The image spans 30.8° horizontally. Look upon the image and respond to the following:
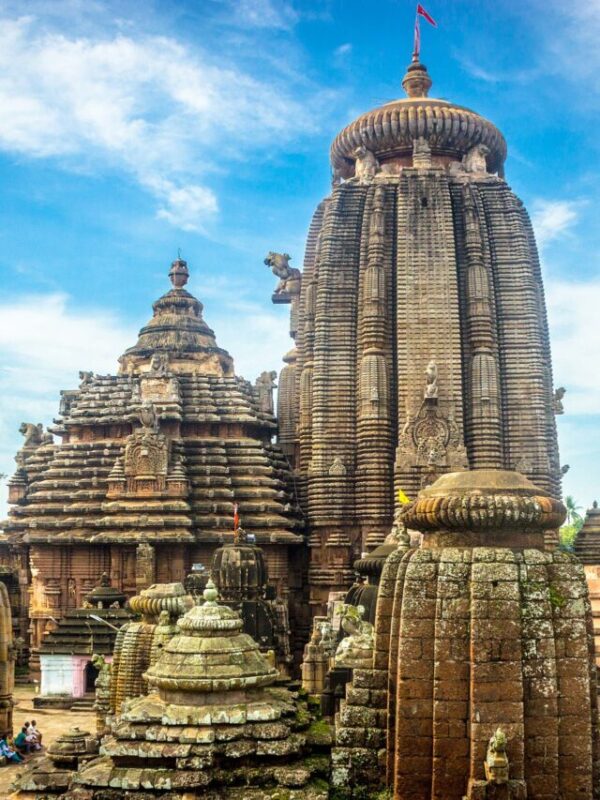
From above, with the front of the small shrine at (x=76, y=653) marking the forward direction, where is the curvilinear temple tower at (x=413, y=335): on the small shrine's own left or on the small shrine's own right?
on the small shrine's own left

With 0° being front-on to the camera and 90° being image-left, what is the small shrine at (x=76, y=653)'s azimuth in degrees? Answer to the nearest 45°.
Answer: approximately 315°

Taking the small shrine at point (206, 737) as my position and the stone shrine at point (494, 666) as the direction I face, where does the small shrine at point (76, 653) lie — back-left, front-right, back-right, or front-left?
back-left

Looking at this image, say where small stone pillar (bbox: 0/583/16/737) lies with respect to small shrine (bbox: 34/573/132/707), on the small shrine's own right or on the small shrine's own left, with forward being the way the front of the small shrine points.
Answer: on the small shrine's own right

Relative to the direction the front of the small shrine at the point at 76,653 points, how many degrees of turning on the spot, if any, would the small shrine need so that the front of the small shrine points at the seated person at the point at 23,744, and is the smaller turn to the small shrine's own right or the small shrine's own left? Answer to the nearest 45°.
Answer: approximately 45° to the small shrine's own right
